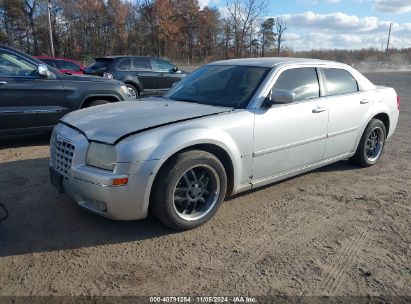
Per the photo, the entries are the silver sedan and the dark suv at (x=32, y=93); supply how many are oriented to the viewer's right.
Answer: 1

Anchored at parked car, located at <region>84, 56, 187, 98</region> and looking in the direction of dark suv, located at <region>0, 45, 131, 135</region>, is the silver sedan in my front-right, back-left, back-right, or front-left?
front-left

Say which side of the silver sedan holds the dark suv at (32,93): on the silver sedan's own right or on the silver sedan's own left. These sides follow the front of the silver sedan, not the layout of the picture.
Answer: on the silver sedan's own right

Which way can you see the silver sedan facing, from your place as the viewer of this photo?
facing the viewer and to the left of the viewer

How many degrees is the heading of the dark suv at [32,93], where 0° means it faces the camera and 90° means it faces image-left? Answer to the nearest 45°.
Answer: approximately 270°

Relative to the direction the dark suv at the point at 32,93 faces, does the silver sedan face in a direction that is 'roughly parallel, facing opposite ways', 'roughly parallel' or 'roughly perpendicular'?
roughly parallel, facing opposite ways

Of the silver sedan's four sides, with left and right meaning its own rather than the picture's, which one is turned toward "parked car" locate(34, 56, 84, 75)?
right

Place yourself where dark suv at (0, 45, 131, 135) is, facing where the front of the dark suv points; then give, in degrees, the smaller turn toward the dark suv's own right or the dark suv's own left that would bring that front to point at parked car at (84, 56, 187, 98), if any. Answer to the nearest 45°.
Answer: approximately 45° to the dark suv's own left

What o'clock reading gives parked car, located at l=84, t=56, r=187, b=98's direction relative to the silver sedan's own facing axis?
The parked car is roughly at 4 o'clock from the silver sedan.

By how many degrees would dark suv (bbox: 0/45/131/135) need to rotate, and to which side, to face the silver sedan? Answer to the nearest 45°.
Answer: approximately 45° to its right

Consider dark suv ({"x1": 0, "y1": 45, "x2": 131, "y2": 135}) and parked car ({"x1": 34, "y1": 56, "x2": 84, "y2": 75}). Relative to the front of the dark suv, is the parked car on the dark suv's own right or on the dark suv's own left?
on the dark suv's own left

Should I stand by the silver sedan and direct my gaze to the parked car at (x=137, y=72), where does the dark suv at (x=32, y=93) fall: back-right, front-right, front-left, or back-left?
front-left
